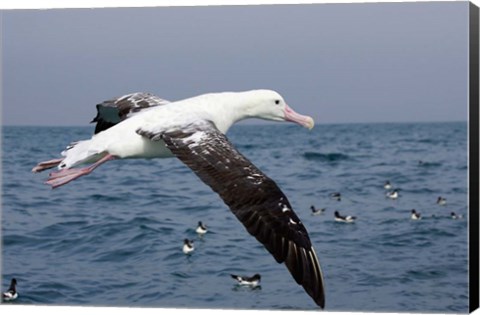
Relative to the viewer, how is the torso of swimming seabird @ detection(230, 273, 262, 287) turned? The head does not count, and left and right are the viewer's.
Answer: facing to the right of the viewer

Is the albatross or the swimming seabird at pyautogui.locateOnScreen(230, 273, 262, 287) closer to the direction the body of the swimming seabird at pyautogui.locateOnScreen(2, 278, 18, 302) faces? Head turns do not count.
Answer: the swimming seabird

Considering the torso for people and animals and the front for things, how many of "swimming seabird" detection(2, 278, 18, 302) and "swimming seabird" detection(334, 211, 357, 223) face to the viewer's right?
1

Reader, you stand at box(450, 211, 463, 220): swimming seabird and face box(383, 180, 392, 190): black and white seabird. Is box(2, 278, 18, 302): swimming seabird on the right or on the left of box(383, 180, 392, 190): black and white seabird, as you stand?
left
